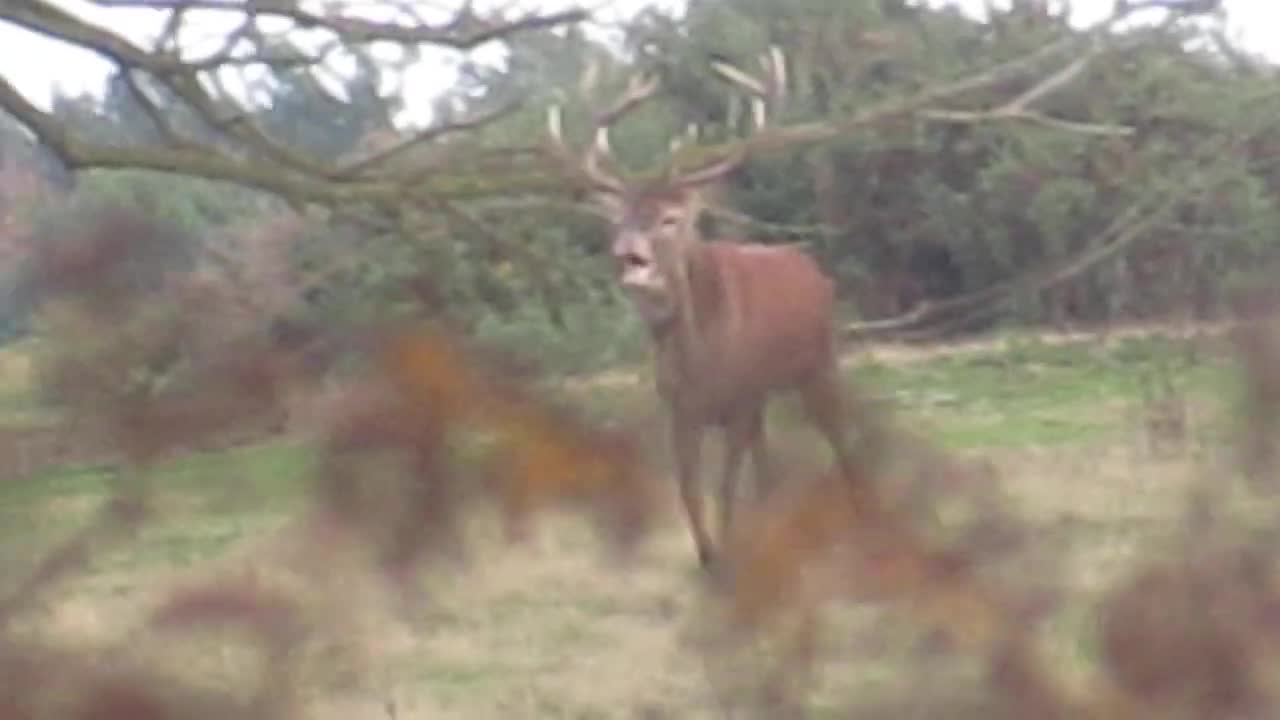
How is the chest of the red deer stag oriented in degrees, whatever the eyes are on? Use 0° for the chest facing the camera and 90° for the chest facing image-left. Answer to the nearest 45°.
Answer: approximately 45°
